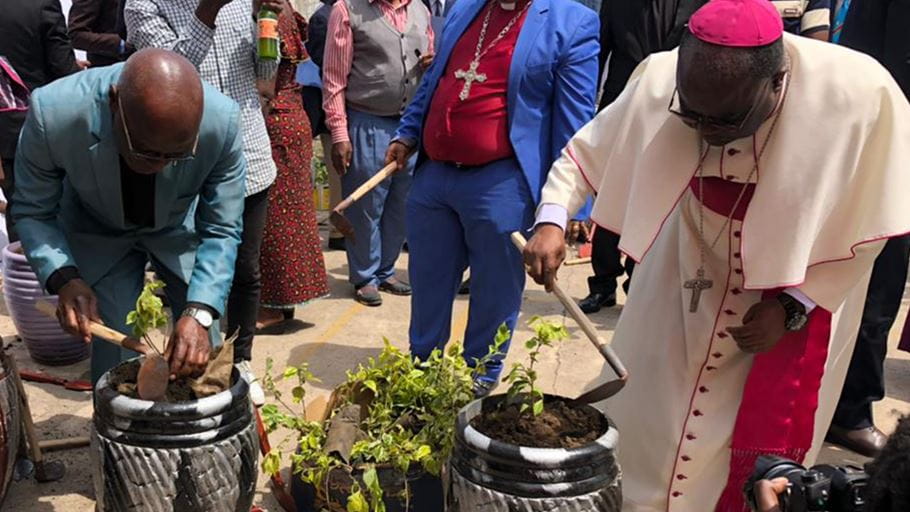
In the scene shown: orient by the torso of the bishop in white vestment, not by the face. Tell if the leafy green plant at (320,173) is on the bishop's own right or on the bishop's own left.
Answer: on the bishop's own right

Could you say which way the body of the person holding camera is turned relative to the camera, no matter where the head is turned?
to the viewer's left

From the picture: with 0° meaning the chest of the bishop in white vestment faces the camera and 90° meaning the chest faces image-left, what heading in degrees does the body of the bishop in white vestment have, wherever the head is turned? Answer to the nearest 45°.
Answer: approximately 45°

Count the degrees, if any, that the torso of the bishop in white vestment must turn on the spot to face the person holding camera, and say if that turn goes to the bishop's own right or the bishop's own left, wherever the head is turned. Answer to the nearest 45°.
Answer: approximately 45° to the bishop's own left

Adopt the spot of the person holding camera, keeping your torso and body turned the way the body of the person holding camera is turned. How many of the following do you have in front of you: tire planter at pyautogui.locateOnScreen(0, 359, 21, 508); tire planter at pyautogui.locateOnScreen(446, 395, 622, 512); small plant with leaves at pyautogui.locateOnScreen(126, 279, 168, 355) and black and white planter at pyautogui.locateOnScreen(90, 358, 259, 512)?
4

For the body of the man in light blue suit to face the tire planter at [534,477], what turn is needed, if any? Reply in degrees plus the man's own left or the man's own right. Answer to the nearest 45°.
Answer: approximately 45° to the man's own left

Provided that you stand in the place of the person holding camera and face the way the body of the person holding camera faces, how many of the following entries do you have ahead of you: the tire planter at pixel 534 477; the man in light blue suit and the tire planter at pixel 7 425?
3

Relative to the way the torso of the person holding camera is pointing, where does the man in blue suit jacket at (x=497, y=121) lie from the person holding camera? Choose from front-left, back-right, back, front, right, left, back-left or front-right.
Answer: front-right
